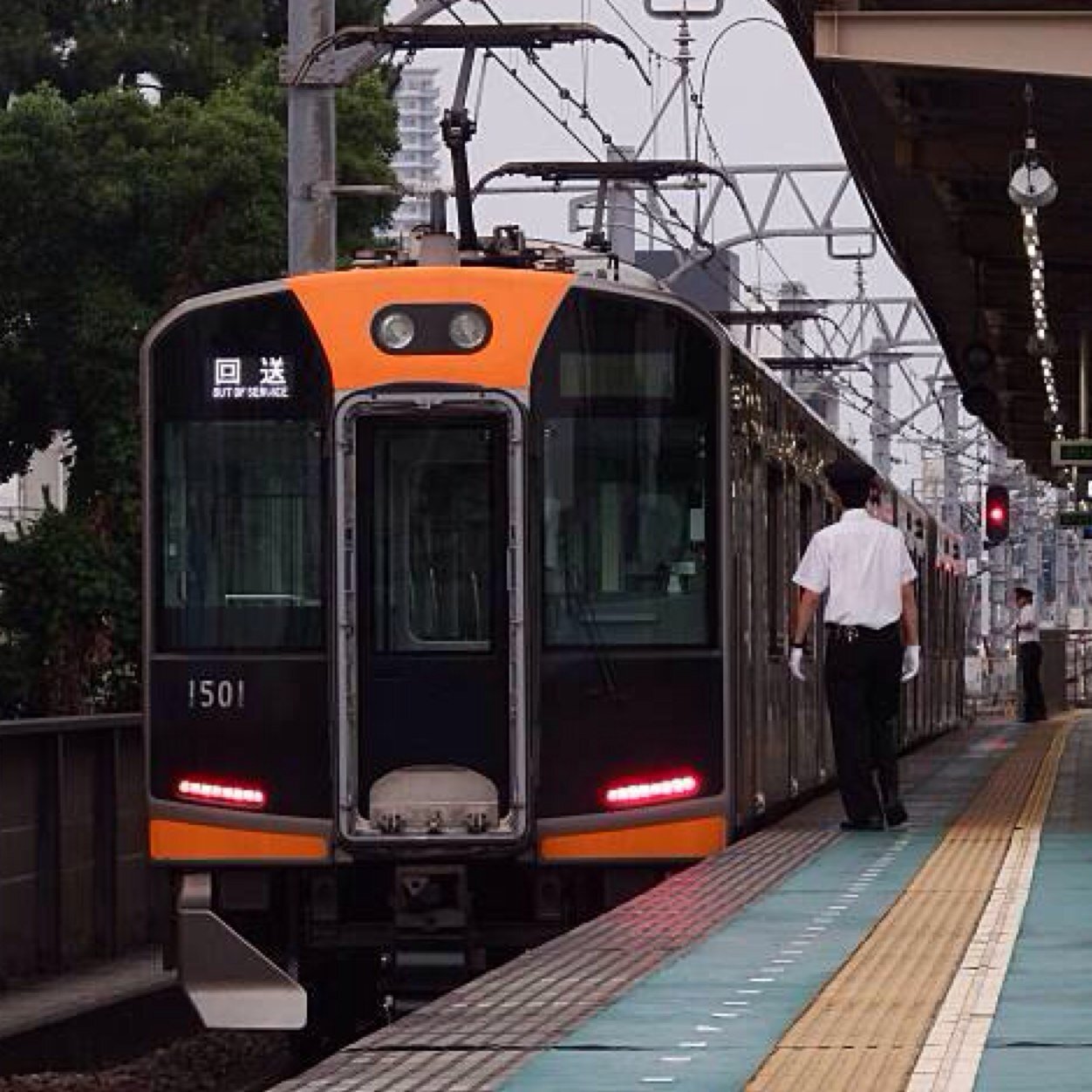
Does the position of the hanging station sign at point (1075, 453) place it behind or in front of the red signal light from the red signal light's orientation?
in front

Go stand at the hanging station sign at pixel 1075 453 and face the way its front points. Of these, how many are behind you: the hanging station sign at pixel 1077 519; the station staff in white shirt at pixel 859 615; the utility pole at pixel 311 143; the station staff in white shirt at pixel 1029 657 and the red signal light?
3

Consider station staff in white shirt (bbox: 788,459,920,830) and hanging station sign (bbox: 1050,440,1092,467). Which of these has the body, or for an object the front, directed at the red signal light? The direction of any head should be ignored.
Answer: the station staff in white shirt

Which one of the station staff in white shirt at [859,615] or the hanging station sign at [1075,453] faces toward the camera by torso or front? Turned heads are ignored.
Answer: the hanging station sign

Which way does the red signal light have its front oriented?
toward the camera

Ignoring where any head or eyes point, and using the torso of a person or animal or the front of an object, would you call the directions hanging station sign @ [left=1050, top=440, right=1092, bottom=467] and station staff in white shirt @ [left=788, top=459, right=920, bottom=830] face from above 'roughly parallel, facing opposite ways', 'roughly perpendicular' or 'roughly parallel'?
roughly parallel, facing opposite ways

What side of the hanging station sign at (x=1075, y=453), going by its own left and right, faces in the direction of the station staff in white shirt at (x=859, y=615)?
front

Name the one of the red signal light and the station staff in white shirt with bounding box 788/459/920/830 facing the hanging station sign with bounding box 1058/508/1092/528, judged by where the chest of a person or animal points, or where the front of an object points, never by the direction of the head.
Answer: the station staff in white shirt

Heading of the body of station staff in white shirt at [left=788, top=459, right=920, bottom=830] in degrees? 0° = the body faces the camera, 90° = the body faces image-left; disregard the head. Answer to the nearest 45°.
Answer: approximately 180°
